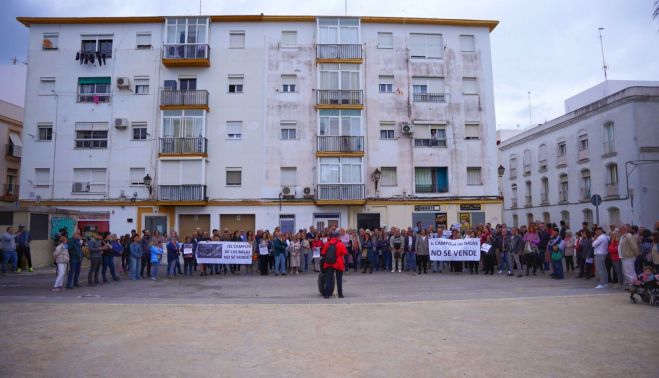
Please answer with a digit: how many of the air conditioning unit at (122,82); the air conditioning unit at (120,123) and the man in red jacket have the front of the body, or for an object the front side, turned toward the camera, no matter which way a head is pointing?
2

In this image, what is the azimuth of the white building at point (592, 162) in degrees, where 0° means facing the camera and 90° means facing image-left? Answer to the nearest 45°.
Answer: approximately 45°

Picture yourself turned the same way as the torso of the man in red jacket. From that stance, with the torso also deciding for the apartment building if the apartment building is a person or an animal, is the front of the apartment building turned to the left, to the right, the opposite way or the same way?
the opposite way

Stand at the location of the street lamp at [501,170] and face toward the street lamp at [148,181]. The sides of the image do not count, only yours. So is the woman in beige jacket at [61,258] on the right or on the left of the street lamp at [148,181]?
left

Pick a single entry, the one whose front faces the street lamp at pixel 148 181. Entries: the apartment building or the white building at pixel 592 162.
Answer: the white building

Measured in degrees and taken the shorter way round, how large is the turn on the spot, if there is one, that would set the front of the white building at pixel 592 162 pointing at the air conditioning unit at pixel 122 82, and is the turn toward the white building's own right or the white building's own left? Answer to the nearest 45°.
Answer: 0° — it already faces it

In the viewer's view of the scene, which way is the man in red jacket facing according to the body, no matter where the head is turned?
away from the camera

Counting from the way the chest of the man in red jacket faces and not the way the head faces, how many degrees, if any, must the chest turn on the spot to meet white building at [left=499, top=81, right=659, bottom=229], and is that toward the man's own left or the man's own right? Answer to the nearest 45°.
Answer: approximately 45° to the man's own right

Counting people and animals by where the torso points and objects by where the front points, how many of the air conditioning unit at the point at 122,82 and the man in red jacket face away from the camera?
1
